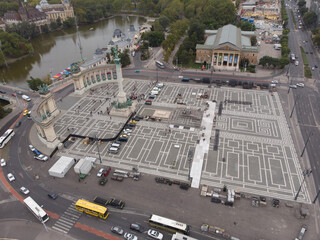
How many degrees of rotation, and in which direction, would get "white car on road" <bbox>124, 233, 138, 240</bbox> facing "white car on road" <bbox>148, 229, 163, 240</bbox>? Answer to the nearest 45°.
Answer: approximately 45° to its left

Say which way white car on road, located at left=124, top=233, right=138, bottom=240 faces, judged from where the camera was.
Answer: facing the viewer and to the right of the viewer

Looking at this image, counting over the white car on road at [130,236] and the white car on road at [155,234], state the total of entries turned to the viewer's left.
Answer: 0

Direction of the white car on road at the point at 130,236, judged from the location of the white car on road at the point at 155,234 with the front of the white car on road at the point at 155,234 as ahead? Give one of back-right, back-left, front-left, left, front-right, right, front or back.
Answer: back-right

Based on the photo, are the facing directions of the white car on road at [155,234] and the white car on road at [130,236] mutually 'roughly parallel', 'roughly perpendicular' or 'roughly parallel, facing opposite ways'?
roughly parallel
